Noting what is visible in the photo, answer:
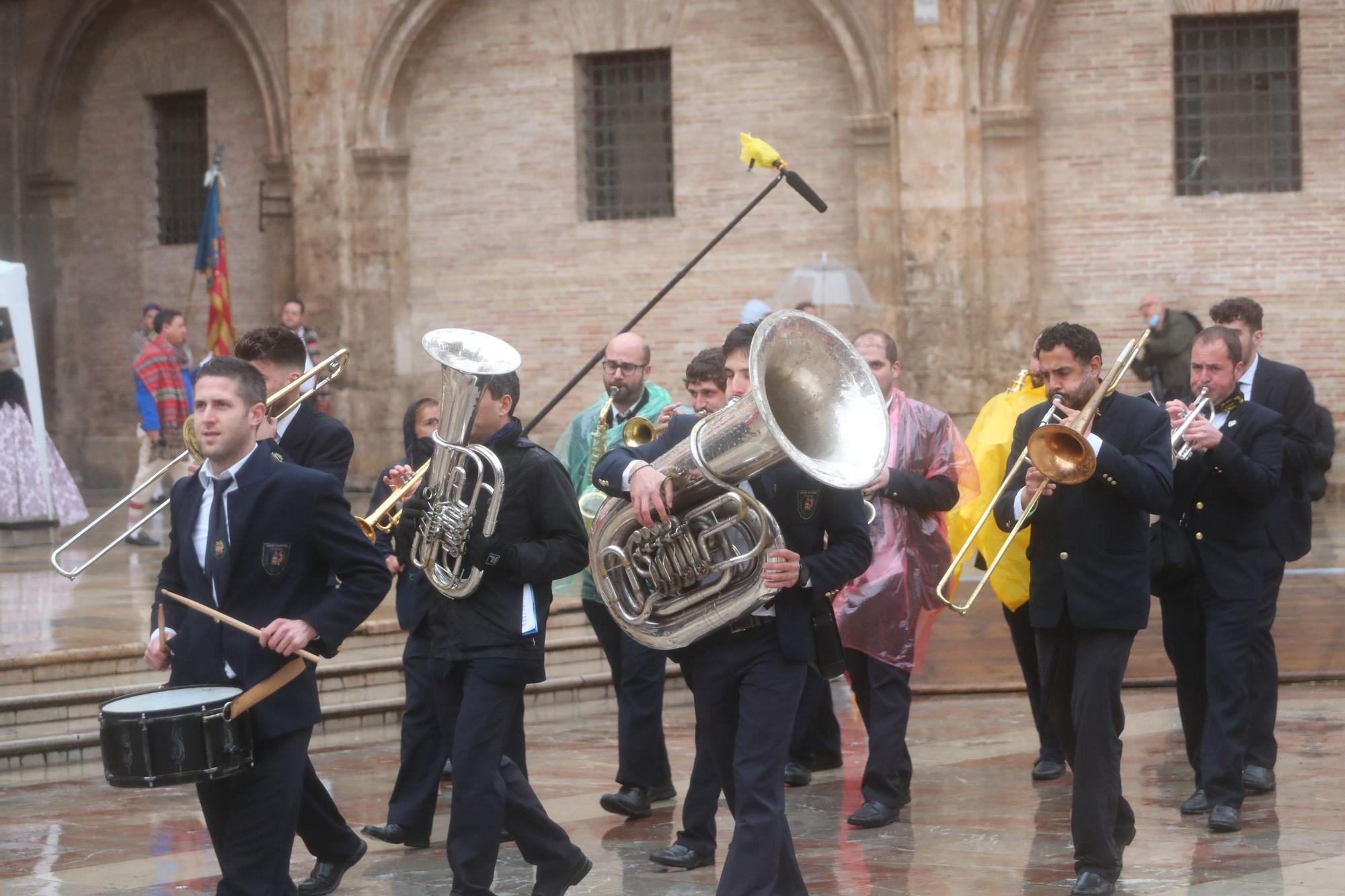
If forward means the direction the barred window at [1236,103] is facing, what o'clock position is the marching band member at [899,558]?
The marching band member is roughly at 12 o'clock from the barred window.

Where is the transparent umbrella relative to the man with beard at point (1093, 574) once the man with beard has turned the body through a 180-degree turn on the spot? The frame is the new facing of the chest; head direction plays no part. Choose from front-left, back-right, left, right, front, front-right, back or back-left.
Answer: front-left

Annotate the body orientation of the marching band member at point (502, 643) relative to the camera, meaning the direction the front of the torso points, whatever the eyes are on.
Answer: to the viewer's left

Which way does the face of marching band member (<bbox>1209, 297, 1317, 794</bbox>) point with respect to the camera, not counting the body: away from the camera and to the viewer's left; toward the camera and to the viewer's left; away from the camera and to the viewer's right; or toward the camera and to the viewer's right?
toward the camera and to the viewer's left

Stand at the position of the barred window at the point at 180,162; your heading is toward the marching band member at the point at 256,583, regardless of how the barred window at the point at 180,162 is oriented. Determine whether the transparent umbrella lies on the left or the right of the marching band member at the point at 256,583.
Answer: left

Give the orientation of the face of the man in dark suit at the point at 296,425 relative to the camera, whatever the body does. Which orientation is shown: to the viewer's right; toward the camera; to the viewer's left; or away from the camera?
to the viewer's left

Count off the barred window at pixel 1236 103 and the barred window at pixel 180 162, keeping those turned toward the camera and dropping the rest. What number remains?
2

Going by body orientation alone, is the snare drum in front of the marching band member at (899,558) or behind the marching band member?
in front

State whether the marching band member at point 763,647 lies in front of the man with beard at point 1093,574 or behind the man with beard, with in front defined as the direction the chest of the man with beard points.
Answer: in front

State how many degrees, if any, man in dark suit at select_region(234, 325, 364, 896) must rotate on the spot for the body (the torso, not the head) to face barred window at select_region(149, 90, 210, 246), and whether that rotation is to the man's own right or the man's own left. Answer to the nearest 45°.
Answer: approximately 135° to the man's own right

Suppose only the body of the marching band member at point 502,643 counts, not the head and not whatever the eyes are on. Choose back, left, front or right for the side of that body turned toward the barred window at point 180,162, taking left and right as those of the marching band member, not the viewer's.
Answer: right

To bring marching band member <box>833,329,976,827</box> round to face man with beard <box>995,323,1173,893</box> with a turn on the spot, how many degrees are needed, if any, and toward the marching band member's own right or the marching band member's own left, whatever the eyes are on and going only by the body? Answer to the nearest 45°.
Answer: approximately 45° to the marching band member's own left
